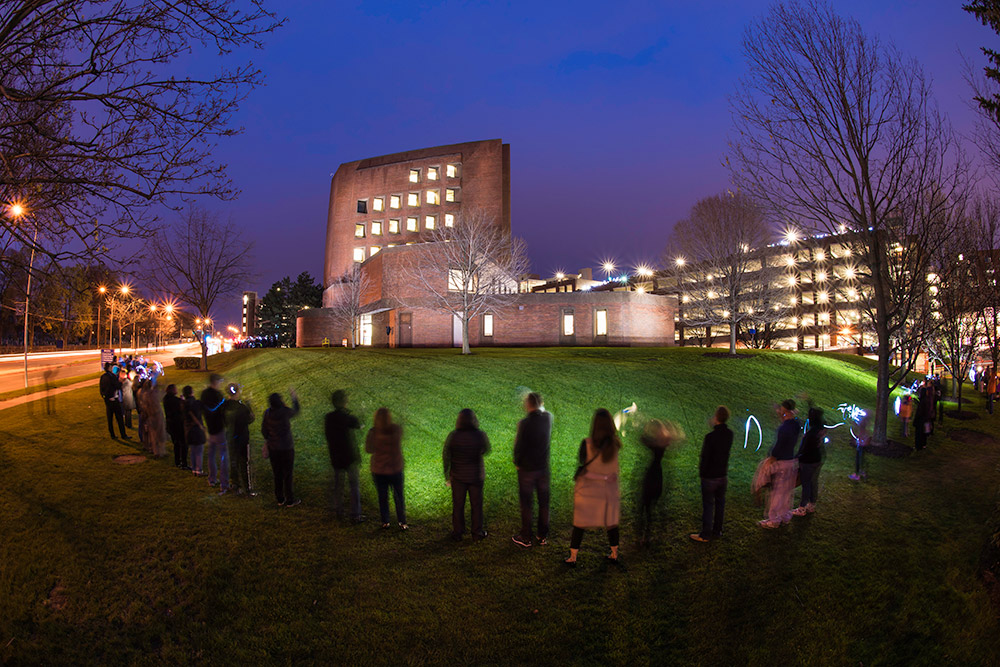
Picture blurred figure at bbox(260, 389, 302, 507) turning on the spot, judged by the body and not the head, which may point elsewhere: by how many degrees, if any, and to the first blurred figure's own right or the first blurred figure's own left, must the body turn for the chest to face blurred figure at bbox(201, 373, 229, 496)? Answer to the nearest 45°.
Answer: approximately 90° to the first blurred figure's own left

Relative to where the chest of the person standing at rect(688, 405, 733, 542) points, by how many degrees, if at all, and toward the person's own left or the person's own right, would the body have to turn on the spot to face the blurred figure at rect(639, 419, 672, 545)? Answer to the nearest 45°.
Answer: approximately 90° to the person's own left

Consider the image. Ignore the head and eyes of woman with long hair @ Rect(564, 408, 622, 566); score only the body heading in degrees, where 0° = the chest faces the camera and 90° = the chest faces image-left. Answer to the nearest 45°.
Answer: approximately 180°

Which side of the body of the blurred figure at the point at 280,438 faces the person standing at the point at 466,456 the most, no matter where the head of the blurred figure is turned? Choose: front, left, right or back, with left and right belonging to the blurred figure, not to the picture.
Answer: right

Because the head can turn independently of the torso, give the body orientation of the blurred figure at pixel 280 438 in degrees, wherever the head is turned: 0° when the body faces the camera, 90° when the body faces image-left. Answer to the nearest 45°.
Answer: approximately 225°

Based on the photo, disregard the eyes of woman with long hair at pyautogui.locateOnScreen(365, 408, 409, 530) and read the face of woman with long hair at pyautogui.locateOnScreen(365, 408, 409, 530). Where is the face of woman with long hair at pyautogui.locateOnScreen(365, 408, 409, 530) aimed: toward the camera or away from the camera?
away from the camera

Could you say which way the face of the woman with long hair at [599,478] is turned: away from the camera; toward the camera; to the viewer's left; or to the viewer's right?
away from the camera

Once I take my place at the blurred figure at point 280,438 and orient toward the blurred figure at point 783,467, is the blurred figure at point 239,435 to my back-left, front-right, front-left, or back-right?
back-left

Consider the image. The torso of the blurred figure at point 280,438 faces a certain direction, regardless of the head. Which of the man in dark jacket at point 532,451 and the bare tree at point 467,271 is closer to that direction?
the bare tree

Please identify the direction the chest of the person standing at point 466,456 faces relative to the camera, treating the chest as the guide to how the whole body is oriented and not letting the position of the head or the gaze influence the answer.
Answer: away from the camera

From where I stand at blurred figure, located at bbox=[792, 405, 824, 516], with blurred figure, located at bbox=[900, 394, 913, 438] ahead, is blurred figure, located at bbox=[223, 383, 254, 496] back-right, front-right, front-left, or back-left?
back-left

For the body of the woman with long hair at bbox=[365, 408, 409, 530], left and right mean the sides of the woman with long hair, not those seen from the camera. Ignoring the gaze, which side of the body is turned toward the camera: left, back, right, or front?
back
